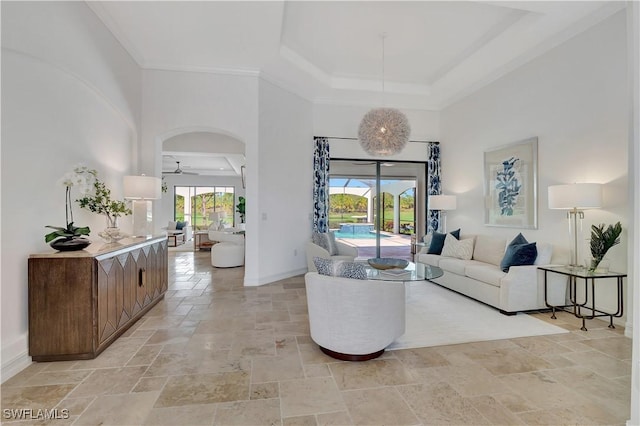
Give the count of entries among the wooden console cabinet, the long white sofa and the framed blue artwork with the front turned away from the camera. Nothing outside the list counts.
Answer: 0

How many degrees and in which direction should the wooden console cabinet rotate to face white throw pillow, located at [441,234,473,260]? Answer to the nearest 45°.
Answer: approximately 45° to its left

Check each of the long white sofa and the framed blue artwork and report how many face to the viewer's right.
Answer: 0

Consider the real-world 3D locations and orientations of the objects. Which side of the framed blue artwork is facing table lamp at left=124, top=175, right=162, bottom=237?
front

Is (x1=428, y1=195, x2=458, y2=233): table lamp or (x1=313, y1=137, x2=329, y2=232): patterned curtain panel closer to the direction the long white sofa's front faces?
the patterned curtain panel

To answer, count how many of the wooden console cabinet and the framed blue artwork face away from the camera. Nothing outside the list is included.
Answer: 0

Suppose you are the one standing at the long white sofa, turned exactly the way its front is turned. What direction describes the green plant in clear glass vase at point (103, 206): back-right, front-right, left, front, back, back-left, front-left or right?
front

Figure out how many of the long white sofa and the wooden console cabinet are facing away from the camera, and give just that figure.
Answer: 0

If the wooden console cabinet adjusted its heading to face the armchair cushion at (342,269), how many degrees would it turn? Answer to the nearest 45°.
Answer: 0° — it already faces it

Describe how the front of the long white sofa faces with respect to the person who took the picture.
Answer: facing the viewer and to the left of the viewer

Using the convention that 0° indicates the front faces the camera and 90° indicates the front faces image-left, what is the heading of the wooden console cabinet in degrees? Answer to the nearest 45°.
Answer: approximately 315°

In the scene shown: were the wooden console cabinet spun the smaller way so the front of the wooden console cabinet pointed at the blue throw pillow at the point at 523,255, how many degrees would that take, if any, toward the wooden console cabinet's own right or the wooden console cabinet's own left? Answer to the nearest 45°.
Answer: approximately 45° to the wooden console cabinet's own left

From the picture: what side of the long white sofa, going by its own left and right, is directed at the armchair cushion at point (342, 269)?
front

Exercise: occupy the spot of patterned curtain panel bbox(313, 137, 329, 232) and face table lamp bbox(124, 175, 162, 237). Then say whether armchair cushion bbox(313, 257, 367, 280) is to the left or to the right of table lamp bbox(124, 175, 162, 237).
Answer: left

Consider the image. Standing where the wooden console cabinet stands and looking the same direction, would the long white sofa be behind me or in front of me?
in front

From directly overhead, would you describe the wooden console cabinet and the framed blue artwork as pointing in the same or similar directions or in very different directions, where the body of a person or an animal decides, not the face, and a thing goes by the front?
very different directions
